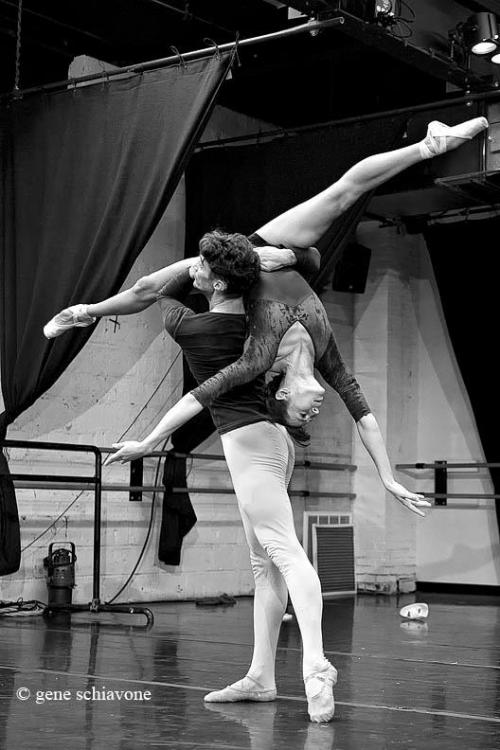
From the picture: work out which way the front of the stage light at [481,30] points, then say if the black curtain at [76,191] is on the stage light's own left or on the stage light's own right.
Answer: on the stage light's own right

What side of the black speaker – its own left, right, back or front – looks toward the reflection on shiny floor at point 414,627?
front

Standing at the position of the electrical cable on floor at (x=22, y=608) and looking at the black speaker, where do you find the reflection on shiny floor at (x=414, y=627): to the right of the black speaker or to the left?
right

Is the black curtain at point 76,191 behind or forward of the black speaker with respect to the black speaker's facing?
forward

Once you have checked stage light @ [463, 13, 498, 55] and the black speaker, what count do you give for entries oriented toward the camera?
2

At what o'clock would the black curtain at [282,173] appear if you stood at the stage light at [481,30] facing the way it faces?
The black curtain is roughly at 4 o'clock from the stage light.

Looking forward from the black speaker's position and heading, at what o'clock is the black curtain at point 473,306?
The black curtain is roughly at 9 o'clock from the black speaker.

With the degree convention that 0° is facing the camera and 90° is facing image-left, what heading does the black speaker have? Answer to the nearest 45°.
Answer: approximately 0°

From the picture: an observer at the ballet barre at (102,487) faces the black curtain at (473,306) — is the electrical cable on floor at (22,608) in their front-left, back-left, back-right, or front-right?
back-left

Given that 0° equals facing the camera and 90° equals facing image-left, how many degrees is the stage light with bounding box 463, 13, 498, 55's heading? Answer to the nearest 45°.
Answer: approximately 0°

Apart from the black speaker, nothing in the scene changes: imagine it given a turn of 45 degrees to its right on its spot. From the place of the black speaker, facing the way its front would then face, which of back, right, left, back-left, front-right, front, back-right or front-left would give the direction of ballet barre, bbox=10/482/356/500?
front
